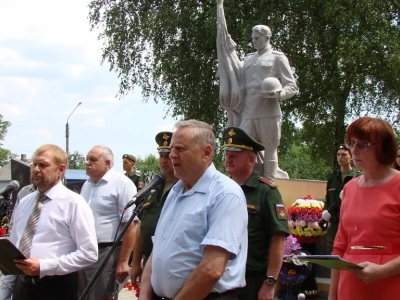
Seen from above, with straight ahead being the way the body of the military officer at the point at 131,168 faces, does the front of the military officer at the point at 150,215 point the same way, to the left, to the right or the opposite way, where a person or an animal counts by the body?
the same way

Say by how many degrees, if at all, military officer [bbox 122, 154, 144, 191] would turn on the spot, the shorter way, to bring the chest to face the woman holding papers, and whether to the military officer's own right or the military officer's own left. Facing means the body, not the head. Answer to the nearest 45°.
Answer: approximately 45° to the military officer's own left

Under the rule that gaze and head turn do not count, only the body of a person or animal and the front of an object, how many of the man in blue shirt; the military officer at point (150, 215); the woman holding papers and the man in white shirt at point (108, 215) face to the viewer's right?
0

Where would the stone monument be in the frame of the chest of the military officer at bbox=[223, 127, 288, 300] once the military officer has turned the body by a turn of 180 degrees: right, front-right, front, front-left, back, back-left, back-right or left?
front-left

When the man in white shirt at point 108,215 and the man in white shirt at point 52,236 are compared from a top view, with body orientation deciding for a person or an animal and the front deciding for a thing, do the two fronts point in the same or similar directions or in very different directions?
same or similar directions

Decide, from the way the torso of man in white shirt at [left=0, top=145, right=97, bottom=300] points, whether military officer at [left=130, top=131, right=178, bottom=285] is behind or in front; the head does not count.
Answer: behind

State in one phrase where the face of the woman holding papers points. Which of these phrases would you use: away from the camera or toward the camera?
toward the camera

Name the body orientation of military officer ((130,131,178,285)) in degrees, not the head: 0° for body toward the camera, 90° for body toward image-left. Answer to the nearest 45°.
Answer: approximately 45°

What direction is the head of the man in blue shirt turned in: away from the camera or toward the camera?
toward the camera

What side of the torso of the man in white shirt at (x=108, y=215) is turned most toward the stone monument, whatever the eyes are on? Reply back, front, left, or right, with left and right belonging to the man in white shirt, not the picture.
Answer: back

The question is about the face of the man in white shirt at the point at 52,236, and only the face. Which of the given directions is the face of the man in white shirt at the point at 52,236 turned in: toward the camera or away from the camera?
toward the camera

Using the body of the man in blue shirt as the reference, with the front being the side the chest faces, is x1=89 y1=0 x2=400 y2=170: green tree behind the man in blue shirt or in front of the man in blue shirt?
behind

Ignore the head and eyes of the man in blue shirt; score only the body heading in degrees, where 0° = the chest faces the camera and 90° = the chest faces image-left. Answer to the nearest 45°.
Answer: approximately 45°

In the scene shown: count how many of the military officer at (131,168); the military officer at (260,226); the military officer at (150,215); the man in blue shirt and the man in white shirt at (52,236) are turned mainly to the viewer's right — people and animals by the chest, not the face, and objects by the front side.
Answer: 0
